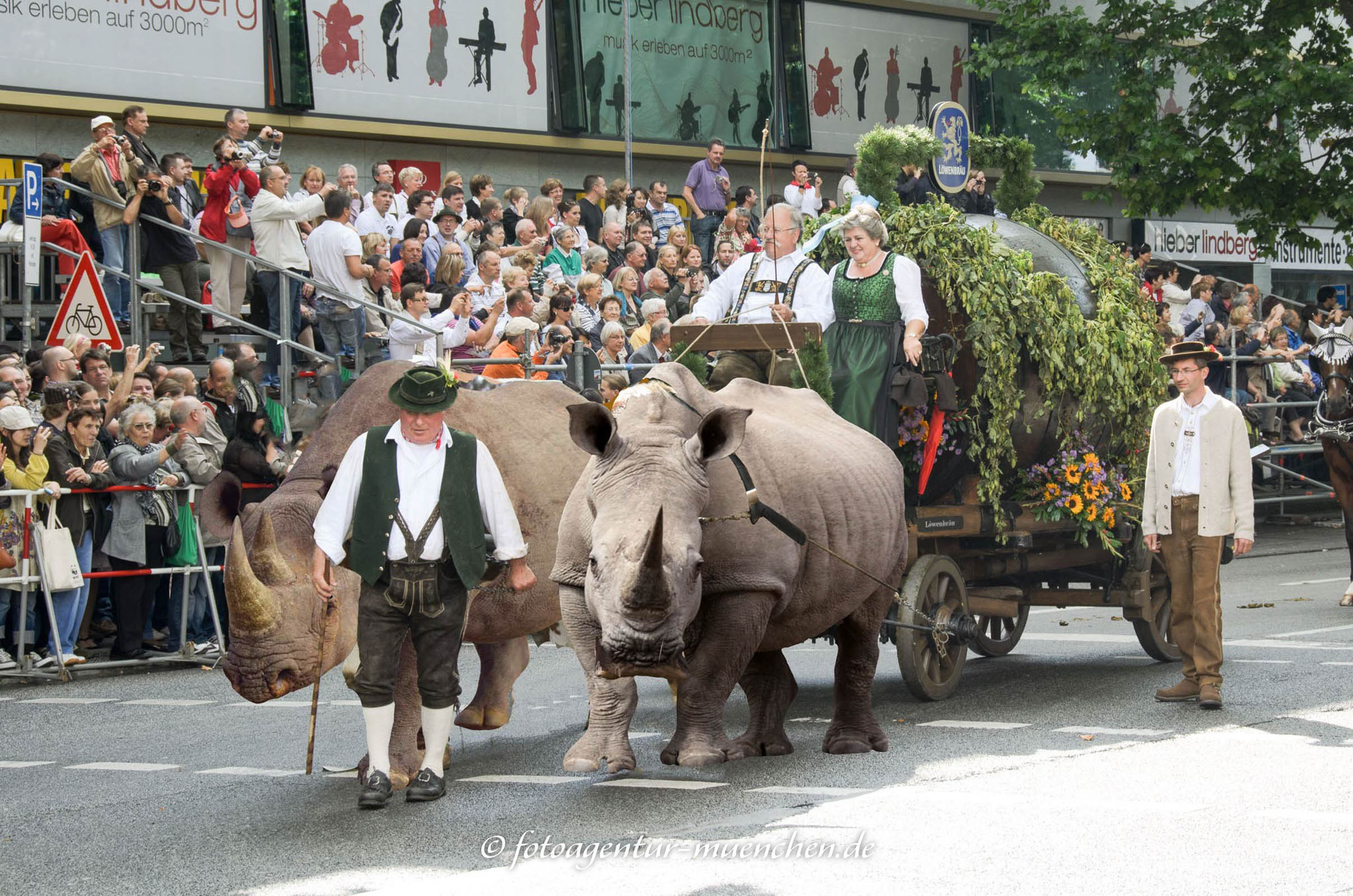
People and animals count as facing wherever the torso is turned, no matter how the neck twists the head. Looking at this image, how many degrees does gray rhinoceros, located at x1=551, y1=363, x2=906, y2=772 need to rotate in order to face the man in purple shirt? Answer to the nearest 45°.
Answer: approximately 135° to its right

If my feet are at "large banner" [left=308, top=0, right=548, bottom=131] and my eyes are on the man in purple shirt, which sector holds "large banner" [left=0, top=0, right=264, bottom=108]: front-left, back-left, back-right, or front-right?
back-right

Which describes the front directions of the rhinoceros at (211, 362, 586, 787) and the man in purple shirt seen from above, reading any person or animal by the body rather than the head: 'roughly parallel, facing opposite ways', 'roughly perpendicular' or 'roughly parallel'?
roughly perpendicular

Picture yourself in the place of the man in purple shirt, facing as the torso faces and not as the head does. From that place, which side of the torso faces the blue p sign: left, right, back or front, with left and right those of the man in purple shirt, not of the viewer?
right

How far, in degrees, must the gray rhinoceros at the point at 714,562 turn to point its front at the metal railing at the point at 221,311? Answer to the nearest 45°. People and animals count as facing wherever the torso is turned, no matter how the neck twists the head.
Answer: approximately 90° to its right

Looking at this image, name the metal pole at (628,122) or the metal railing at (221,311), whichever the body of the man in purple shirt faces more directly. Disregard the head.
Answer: the metal railing

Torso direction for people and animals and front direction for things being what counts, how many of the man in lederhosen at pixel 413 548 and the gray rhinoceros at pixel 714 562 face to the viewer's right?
0

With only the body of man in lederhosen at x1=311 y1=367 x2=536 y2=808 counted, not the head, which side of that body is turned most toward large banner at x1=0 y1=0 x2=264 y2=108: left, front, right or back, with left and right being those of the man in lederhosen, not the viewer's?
back

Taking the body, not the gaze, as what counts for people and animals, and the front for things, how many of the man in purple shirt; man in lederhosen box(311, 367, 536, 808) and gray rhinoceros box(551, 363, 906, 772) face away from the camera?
0

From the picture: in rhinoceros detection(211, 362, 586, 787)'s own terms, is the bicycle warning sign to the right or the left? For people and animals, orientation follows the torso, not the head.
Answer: on its right

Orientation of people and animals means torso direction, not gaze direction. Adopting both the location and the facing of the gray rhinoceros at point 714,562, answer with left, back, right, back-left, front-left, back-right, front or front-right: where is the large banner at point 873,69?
back-right

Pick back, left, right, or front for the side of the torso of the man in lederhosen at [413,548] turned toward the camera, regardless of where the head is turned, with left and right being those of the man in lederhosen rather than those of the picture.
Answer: front

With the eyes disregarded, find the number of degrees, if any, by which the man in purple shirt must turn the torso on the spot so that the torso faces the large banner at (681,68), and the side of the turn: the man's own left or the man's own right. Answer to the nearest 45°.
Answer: approximately 135° to the man's own left

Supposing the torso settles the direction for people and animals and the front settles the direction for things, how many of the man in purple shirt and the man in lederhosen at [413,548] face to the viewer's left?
0

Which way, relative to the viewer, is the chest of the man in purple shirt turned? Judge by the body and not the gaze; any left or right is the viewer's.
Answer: facing the viewer and to the right of the viewer

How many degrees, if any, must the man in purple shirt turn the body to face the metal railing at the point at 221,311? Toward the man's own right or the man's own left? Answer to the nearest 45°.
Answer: approximately 90° to the man's own right

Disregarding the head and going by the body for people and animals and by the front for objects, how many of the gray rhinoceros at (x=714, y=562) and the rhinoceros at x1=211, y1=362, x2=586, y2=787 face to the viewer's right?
0

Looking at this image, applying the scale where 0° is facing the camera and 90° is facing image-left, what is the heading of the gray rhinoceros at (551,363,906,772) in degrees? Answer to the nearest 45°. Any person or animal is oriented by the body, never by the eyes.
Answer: approximately 45°
